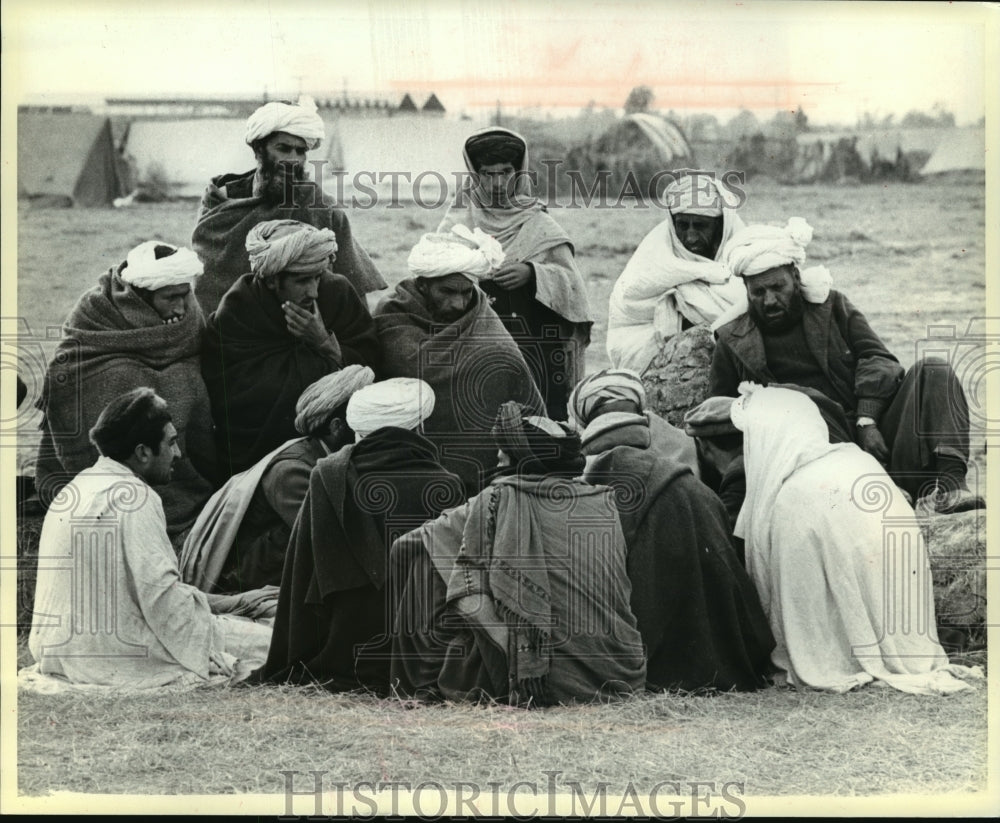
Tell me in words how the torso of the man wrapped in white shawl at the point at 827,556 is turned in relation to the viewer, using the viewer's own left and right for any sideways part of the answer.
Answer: facing away from the viewer and to the left of the viewer

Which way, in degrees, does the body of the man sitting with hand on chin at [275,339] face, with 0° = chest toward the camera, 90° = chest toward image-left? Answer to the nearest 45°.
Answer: approximately 315°

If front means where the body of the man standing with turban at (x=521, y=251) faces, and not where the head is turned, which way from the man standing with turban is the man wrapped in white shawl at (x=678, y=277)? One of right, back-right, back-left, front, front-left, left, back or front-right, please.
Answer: left

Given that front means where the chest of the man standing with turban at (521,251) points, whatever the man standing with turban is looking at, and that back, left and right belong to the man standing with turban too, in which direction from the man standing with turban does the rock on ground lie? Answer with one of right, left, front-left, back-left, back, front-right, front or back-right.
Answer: left

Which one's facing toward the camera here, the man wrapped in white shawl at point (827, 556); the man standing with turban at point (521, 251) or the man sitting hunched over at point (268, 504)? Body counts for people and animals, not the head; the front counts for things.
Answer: the man standing with turban

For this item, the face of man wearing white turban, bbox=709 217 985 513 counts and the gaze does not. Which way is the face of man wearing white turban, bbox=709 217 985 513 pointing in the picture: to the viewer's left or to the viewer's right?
to the viewer's left

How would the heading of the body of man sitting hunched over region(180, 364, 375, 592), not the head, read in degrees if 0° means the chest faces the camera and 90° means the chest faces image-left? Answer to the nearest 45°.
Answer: approximately 225°

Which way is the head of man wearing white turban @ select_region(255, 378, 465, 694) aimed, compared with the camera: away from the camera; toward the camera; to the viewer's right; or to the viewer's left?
away from the camera

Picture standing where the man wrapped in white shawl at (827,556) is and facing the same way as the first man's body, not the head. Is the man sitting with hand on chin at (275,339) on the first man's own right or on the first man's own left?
on the first man's own left

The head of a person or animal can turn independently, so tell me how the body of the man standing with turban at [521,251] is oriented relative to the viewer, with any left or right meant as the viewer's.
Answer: facing the viewer

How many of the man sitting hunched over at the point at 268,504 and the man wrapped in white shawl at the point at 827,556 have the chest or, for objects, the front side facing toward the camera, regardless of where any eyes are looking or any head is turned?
0

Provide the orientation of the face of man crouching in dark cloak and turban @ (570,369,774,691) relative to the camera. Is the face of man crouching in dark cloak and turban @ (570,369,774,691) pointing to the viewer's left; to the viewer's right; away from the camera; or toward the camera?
away from the camera
